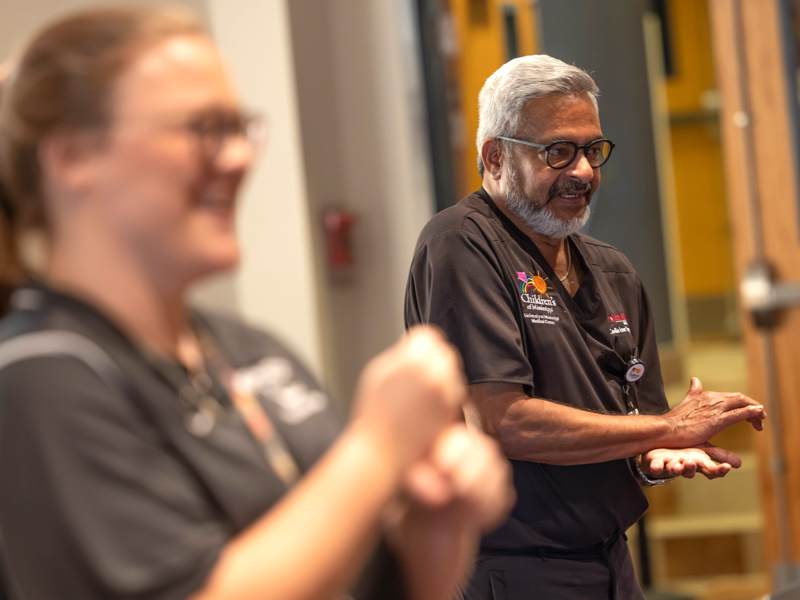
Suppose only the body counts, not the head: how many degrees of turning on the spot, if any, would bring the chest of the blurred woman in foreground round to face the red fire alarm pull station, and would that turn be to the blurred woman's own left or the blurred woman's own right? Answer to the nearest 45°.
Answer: approximately 135° to the blurred woman's own left

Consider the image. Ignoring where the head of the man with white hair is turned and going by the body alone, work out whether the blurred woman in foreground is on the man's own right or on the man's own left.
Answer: on the man's own right

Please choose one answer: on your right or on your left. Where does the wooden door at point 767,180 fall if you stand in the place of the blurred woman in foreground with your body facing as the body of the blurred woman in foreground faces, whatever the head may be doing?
on your left

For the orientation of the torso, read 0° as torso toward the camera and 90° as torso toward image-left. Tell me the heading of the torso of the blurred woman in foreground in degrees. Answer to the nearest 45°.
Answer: approximately 315°

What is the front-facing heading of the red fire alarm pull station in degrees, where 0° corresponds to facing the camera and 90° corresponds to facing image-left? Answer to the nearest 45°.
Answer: approximately 315°

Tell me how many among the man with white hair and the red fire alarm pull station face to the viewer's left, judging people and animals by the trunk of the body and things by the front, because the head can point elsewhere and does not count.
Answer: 0

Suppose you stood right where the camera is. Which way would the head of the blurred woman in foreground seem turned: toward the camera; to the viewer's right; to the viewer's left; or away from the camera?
to the viewer's right
